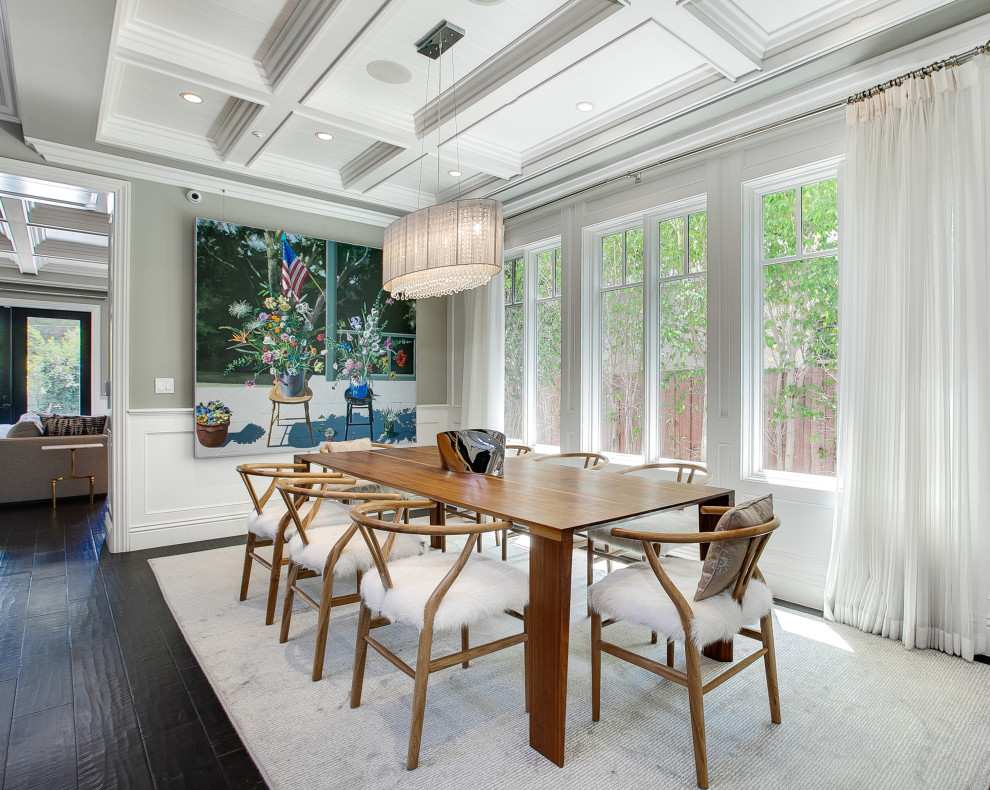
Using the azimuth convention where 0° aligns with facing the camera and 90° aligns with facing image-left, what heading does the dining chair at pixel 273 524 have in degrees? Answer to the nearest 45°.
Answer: approximately 225°

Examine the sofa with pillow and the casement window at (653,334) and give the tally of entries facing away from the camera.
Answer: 1

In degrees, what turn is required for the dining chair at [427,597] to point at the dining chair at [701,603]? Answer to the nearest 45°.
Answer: approximately 45° to its right

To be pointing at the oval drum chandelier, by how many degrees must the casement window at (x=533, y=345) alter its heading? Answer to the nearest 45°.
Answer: approximately 45° to its left

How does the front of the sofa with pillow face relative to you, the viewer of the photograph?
facing away from the viewer

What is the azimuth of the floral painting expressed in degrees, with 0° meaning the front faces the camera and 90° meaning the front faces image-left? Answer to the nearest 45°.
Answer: approximately 315°
